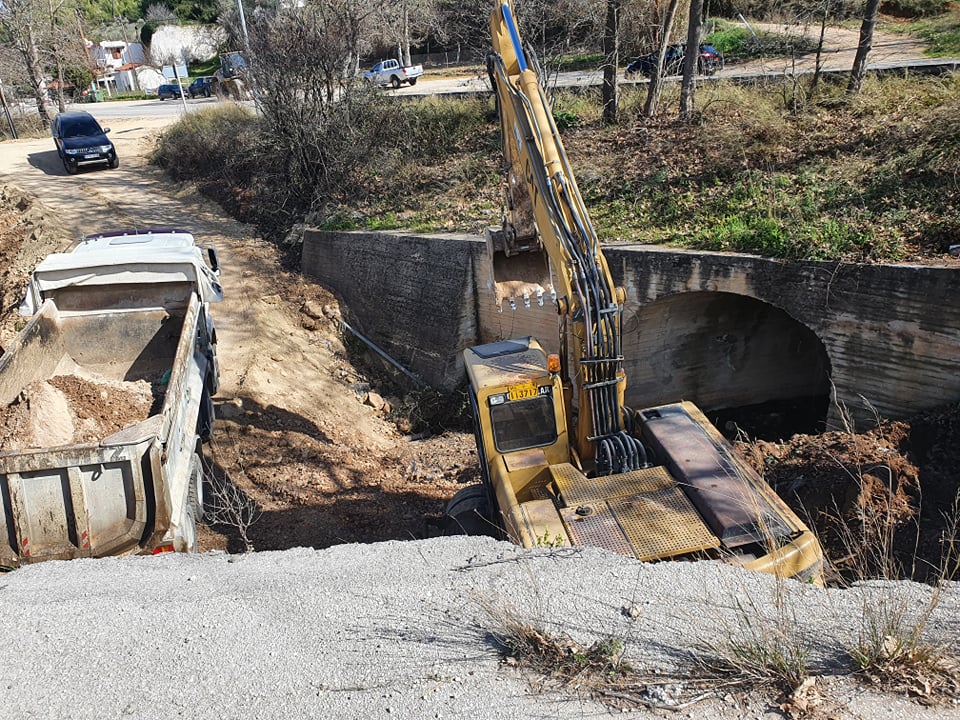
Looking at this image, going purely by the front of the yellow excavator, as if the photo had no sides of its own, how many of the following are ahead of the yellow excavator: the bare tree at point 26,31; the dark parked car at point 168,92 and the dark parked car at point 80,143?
3

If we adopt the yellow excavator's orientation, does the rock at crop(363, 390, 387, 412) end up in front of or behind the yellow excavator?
in front

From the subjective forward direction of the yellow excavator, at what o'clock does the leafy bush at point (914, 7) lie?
The leafy bush is roughly at 2 o'clock from the yellow excavator.

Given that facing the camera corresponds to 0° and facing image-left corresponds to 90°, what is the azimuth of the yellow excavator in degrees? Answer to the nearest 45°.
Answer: approximately 135°

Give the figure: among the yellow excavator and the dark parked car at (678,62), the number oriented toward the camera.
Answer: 0

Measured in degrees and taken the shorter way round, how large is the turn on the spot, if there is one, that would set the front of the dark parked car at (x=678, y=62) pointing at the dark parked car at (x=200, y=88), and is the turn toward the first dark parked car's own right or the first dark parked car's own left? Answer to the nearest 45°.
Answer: approximately 45° to the first dark parked car's own right

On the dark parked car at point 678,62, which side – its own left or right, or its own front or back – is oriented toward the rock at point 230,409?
left

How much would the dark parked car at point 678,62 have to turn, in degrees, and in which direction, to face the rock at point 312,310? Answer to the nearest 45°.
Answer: approximately 45° to its left

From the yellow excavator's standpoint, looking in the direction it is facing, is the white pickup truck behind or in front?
in front

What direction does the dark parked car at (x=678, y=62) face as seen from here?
to the viewer's left

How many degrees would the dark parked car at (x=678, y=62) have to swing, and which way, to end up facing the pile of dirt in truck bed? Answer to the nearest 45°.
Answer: approximately 90° to its left

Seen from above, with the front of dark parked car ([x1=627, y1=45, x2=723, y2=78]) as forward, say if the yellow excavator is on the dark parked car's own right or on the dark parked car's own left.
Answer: on the dark parked car's own left
